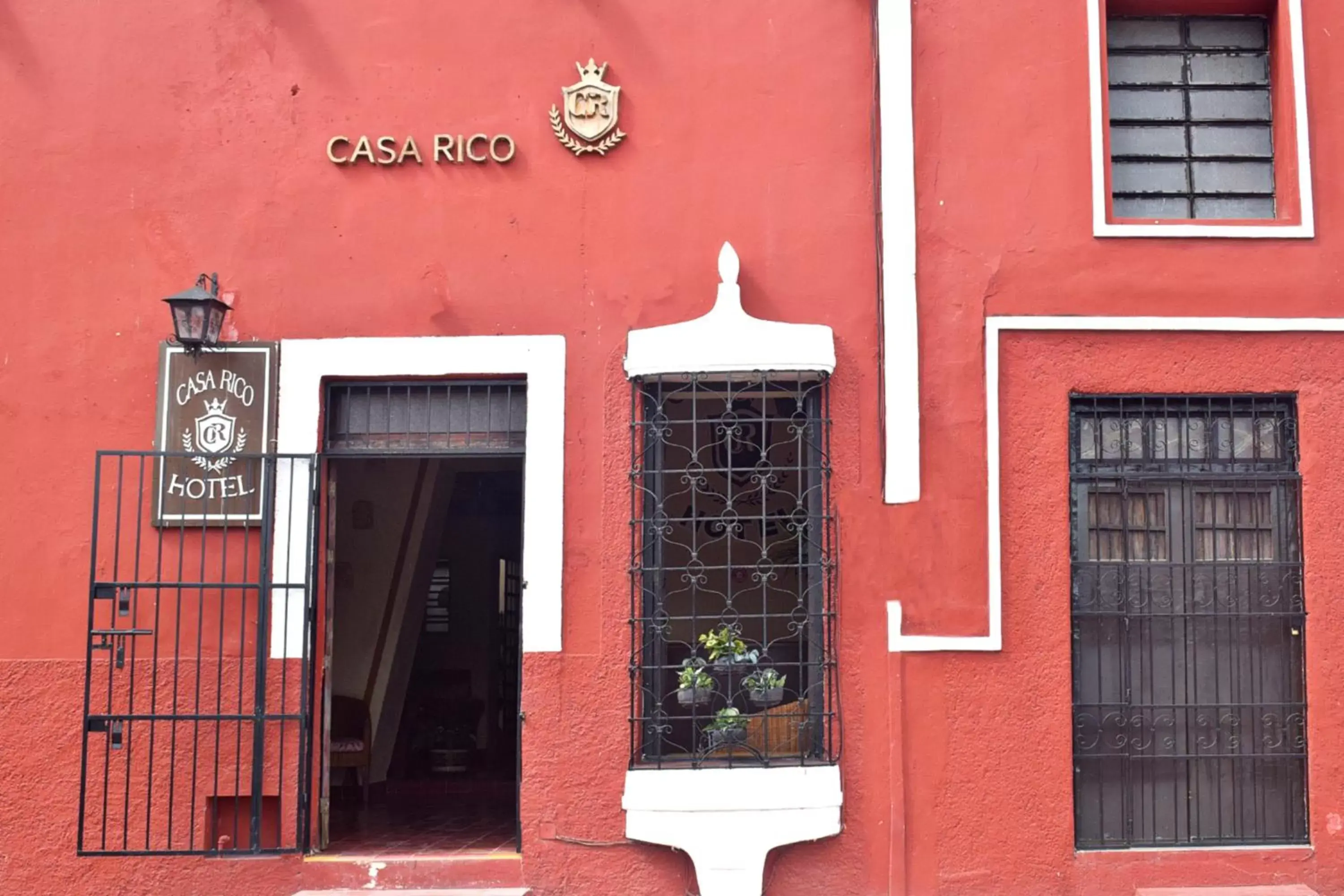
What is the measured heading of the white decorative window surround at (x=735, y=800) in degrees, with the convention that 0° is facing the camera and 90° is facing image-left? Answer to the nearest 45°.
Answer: approximately 0°

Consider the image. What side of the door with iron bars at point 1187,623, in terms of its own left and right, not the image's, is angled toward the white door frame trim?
right

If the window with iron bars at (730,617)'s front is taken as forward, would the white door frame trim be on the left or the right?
on its right

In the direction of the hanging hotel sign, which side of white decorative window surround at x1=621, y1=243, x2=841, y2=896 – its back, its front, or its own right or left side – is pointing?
right

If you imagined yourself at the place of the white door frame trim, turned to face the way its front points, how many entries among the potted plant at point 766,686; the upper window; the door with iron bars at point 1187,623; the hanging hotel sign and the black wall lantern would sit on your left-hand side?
3

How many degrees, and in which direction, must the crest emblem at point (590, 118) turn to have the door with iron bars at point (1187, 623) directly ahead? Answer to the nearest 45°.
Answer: approximately 90° to its left

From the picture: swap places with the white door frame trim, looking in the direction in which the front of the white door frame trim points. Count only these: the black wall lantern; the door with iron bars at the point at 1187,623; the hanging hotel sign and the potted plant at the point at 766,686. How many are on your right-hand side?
2
